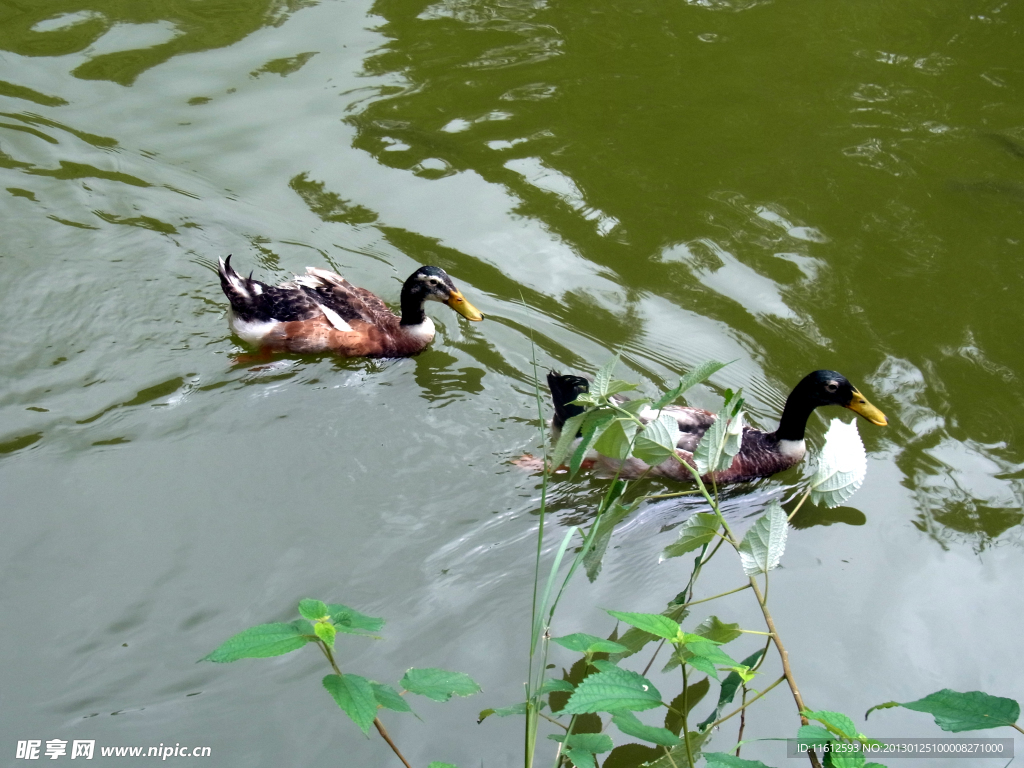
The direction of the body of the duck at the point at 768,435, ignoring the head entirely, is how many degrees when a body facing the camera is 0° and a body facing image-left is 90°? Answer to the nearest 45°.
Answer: approximately 270°
